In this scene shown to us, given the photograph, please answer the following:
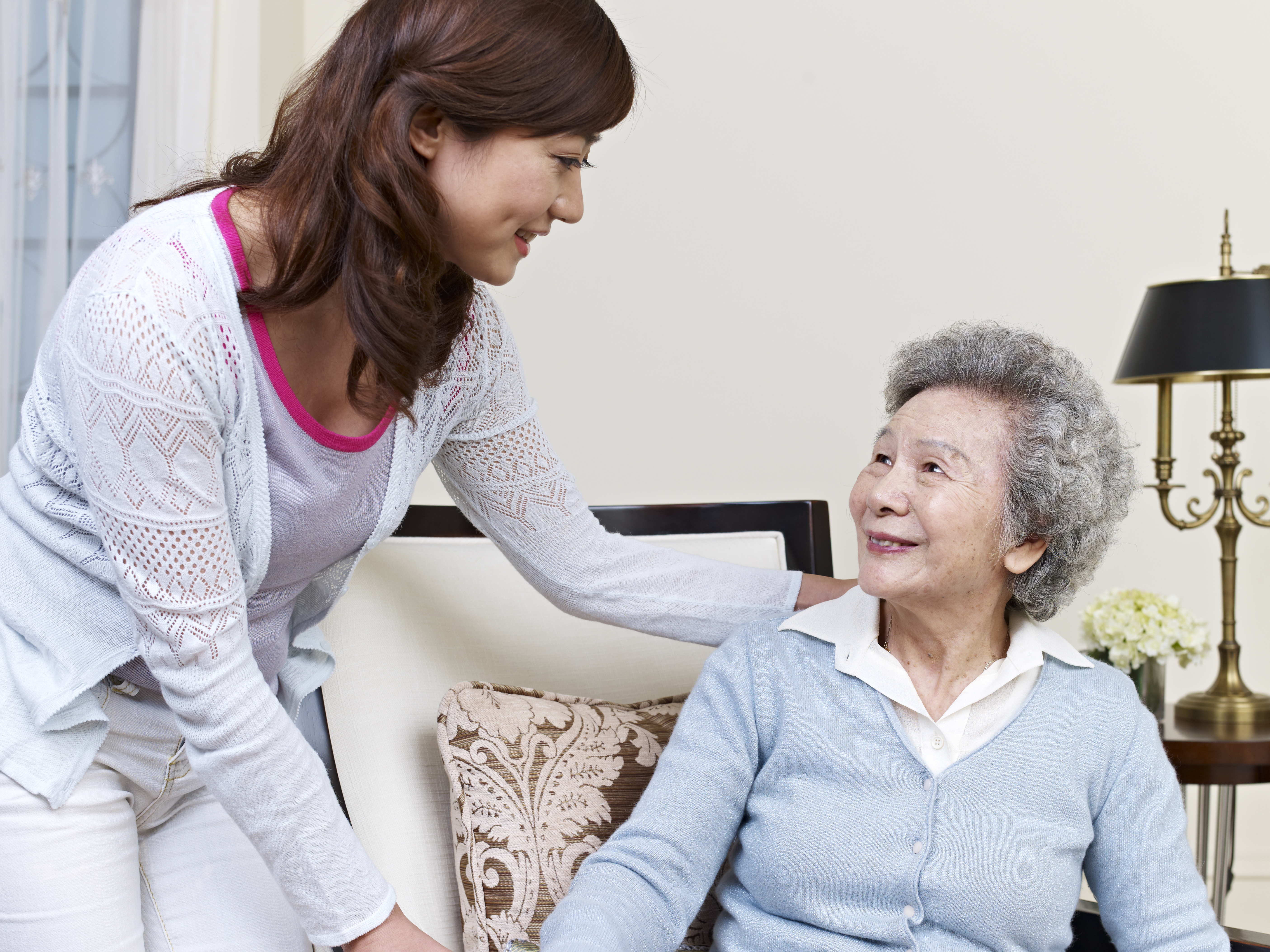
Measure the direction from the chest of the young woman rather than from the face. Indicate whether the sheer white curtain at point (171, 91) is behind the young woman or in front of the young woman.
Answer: behind

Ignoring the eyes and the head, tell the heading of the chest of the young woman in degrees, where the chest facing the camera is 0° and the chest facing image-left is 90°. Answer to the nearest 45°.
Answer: approximately 315°

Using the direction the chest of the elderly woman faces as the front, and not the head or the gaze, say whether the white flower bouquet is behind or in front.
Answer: behind

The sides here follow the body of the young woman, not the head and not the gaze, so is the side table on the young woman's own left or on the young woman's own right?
on the young woman's own left

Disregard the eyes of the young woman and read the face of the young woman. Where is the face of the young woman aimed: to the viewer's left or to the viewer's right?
to the viewer's right

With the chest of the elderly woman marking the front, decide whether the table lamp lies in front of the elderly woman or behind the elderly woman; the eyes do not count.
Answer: behind

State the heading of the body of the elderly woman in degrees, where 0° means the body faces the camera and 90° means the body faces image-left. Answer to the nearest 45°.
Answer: approximately 0°
